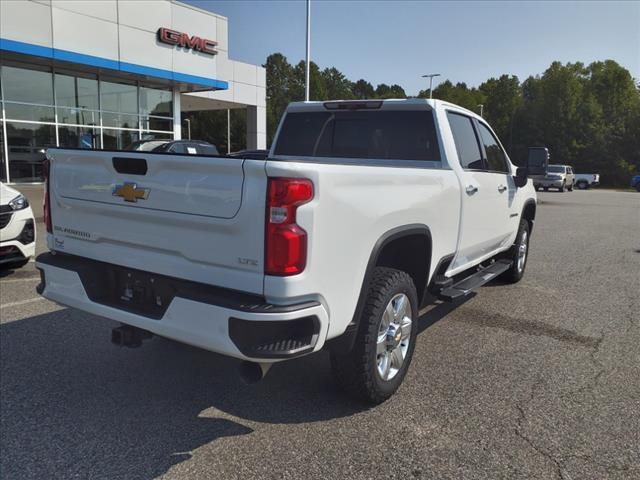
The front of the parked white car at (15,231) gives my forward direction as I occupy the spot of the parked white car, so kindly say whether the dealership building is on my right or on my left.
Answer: on my left

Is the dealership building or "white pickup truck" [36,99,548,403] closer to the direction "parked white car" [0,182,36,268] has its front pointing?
the white pickup truck

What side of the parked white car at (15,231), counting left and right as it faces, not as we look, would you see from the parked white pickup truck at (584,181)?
left

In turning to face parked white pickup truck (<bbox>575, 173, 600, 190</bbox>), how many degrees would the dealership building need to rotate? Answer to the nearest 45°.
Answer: approximately 45° to its left

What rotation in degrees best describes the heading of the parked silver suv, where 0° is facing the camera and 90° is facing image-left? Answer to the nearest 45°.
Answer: approximately 45°

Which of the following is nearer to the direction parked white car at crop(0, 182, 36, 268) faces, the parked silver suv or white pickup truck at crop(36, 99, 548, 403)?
the white pickup truck

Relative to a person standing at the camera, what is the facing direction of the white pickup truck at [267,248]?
facing away from the viewer and to the right of the viewer

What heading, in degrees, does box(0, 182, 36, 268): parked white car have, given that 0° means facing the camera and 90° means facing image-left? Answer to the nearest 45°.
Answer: approximately 315°

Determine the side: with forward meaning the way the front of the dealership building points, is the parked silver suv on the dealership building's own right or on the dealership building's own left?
on the dealership building's own left
